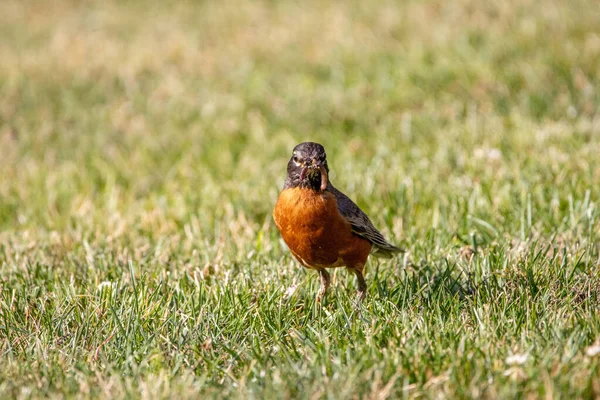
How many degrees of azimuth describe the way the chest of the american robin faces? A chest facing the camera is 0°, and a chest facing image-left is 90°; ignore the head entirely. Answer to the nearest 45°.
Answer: approximately 45°
